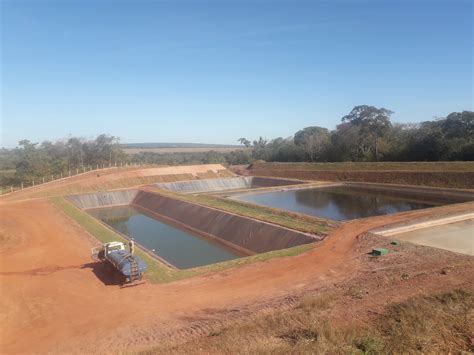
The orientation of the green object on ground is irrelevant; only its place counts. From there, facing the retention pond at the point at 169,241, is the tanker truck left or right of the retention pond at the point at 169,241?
left

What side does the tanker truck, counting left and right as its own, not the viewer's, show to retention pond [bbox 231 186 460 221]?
right

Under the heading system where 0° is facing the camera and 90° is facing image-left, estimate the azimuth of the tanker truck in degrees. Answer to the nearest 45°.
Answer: approximately 135°

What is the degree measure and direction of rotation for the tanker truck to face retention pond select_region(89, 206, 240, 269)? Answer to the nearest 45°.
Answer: approximately 45° to its right

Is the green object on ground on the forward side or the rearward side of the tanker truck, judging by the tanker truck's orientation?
on the rearward side

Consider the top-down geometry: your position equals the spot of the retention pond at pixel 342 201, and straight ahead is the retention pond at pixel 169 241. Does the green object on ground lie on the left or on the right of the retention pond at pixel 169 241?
left
